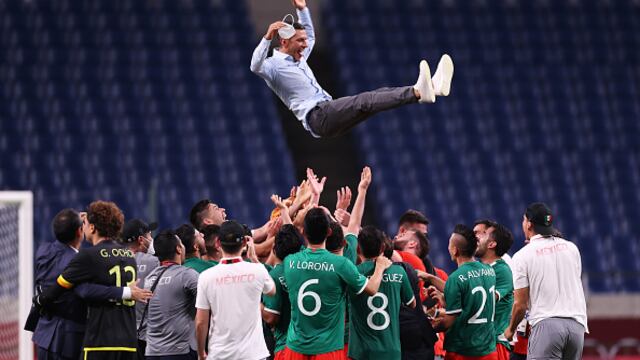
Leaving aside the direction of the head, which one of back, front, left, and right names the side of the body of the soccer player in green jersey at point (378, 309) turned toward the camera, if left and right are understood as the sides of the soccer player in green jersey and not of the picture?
back

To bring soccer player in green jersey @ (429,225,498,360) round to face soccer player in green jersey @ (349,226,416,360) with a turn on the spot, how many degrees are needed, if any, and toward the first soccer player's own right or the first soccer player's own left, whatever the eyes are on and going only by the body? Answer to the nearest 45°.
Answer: approximately 90° to the first soccer player's own left

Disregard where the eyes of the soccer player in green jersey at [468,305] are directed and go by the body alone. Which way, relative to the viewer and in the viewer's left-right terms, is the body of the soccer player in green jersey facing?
facing away from the viewer and to the left of the viewer

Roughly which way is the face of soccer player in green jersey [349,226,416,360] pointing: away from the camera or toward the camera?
away from the camera

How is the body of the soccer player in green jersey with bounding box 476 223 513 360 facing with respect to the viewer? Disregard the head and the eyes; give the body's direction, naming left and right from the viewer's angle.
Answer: facing to the left of the viewer
